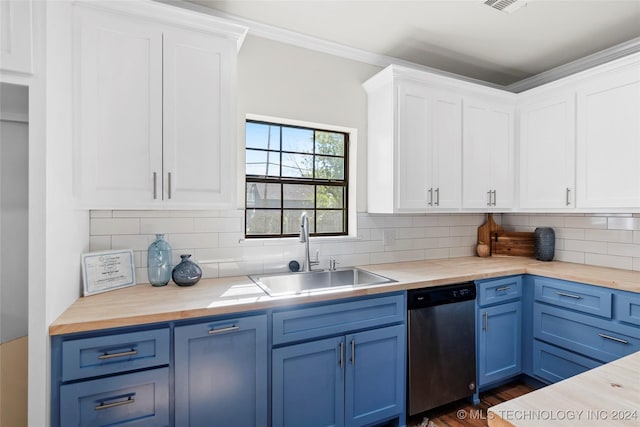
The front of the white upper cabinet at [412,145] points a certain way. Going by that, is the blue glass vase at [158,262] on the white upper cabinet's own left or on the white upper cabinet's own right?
on the white upper cabinet's own right

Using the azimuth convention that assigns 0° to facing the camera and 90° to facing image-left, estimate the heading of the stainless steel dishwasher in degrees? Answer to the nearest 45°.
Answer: approximately 315°

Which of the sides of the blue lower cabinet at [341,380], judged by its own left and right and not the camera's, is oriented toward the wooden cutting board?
left

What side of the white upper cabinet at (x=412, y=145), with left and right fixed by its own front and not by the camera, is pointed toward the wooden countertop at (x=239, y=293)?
right

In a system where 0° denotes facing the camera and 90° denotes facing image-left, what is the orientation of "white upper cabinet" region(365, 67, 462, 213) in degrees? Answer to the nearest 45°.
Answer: approximately 315°

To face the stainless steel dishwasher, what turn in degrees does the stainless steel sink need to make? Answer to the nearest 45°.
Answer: approximately 45° to its left

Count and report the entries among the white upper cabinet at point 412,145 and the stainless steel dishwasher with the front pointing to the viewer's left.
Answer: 0

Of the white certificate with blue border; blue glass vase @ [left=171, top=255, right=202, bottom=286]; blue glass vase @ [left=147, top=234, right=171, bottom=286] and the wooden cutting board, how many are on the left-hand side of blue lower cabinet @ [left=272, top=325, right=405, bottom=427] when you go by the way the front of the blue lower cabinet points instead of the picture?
1

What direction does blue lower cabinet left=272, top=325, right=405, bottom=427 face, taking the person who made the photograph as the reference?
facing the viewer and to the right of the viewer

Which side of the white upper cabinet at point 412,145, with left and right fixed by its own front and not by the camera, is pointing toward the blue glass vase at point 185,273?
right
